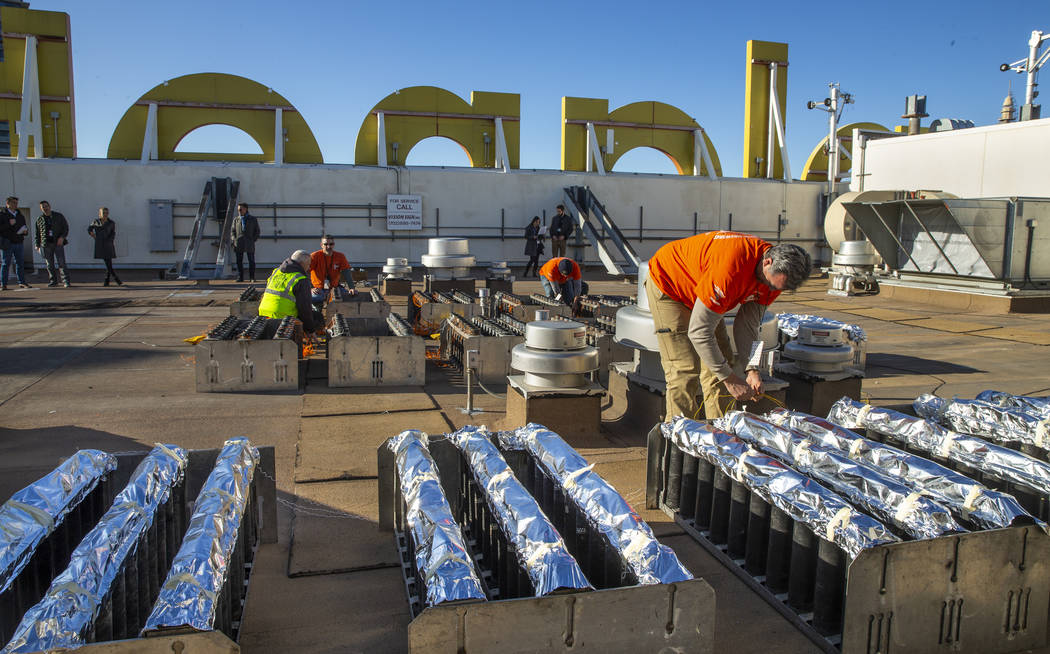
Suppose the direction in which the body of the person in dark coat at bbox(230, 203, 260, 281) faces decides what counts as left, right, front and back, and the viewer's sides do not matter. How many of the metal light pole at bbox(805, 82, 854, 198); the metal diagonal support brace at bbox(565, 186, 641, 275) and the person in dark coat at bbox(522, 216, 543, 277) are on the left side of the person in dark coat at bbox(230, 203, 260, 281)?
3

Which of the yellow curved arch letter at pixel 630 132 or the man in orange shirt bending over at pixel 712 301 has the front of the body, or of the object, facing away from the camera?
the yellow curved arch letter

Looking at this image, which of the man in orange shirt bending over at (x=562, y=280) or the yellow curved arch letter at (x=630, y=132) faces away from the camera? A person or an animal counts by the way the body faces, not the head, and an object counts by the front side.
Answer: the yellow curved arch letter

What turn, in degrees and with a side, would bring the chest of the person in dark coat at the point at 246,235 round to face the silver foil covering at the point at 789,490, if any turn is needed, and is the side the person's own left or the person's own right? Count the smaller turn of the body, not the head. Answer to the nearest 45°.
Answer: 0° — they already face it

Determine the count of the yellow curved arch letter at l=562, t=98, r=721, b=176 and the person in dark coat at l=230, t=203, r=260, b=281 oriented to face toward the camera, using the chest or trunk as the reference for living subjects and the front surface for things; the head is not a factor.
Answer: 1

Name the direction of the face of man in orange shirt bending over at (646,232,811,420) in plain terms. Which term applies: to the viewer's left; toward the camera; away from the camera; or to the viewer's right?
to the viewer's right

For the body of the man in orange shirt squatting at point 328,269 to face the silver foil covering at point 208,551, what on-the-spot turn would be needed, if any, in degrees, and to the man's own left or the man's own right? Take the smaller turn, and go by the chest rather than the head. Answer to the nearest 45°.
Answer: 0° — they already face it

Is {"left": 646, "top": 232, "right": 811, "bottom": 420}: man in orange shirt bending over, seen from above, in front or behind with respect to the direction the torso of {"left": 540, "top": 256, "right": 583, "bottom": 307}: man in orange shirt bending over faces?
in front

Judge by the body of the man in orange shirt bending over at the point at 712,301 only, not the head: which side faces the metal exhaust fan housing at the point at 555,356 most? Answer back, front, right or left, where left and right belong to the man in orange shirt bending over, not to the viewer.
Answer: back

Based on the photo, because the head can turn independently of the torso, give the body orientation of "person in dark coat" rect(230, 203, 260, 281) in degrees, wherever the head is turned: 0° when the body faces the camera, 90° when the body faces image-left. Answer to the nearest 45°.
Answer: approximately 0°

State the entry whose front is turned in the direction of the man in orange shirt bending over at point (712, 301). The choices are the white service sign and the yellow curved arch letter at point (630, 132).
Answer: the white service sign
